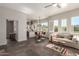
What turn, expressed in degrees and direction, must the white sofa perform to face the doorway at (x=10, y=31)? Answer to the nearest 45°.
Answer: approximately 45° to its right

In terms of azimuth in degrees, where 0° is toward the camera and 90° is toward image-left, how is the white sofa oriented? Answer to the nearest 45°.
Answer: approximately 45°
